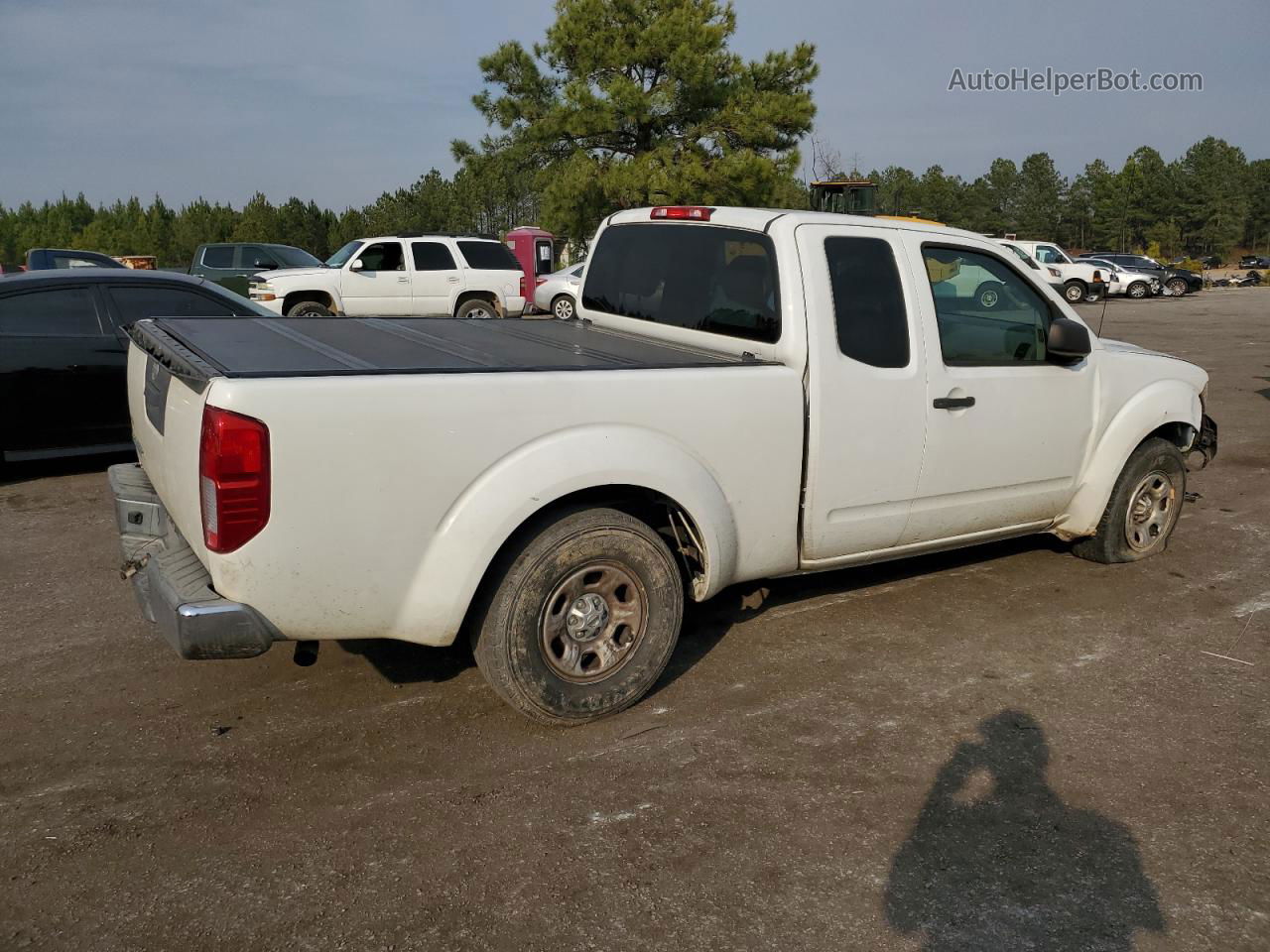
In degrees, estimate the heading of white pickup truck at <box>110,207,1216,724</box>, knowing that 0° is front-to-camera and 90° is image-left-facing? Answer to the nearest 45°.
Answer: approximately 225°

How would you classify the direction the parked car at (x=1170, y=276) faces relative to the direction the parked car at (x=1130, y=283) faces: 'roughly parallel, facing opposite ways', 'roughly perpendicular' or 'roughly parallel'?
roughly parallel

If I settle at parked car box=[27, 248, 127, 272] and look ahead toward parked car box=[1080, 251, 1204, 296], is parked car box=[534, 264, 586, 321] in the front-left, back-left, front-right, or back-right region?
front-right

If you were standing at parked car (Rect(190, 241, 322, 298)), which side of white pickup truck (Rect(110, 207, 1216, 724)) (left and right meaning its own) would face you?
left

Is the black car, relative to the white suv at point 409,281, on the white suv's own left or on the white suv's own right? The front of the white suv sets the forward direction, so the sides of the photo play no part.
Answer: on the white suv's own left

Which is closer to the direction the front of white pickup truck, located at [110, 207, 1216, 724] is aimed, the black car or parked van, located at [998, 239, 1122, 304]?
the parked van

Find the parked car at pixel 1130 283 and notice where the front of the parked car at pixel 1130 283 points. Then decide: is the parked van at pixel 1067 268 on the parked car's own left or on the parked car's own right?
on the parked car's own right

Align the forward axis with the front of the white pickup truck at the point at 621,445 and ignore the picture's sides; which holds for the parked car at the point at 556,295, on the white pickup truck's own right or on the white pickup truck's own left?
on the white pickup truck's own left

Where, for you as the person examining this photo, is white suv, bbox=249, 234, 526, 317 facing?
facing to the left of the viewer

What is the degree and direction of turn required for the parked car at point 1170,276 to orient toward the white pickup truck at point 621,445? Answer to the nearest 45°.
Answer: approximately 90° to its right
